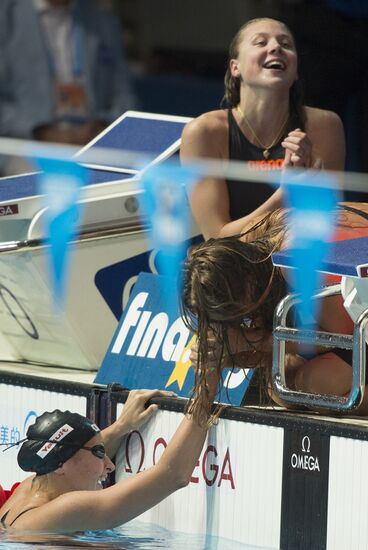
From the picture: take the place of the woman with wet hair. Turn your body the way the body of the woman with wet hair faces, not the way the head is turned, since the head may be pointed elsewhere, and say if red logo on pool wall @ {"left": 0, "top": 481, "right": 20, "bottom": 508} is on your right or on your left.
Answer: on your right

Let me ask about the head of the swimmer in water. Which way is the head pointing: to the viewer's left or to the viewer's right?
to the viewer's right

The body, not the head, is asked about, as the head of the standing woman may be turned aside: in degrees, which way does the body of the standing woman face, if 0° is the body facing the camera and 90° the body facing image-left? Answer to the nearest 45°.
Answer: approximately 0°

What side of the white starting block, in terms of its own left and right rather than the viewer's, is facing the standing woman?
left

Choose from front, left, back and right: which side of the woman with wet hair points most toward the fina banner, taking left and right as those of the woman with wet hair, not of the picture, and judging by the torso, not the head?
right
